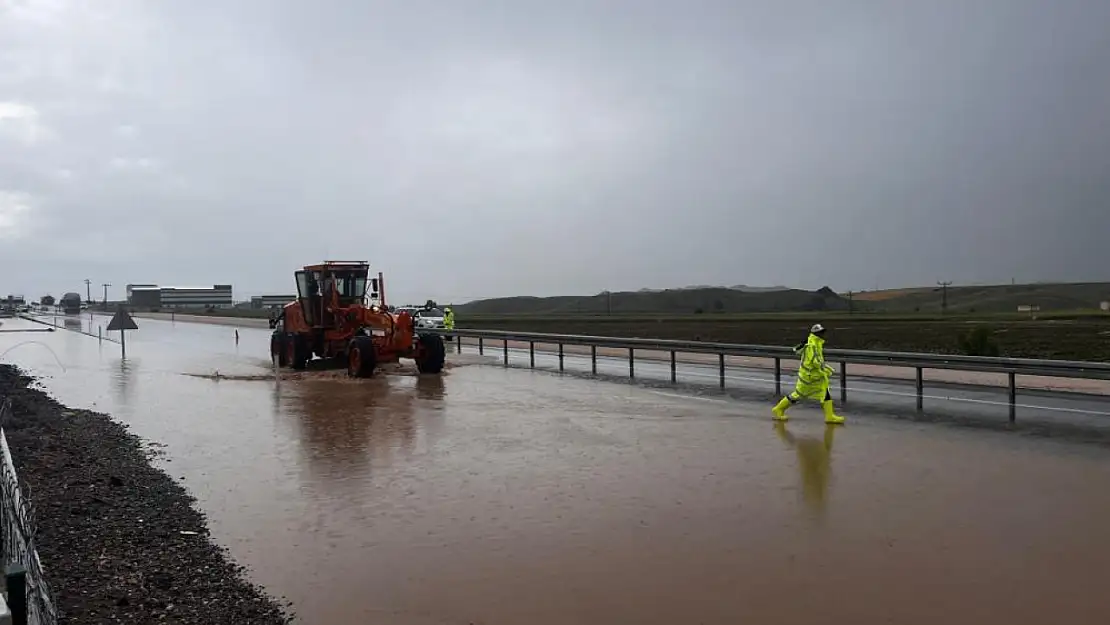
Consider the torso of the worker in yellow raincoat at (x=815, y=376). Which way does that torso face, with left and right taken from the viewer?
facing to the right of the viewer

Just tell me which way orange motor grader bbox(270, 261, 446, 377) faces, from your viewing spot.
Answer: facing the viewer and to the right of the viewer

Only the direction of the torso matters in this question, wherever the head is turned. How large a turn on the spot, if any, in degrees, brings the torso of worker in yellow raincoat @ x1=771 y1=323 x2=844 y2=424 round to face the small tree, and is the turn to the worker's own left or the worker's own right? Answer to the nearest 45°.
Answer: approximately 90° to the worker's own left

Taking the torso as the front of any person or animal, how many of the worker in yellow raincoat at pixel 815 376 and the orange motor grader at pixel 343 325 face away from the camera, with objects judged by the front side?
0

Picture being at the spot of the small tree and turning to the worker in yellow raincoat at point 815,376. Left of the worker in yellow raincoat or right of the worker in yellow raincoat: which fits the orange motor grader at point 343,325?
right

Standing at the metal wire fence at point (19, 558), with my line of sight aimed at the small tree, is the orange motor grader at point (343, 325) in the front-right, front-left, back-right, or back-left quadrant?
front-left

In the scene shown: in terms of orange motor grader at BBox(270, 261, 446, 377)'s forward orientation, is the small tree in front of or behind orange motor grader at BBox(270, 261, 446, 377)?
in front

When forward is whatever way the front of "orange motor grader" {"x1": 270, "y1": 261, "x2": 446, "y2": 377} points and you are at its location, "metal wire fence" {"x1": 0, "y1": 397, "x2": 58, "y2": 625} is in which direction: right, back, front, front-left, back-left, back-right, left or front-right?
front-right
